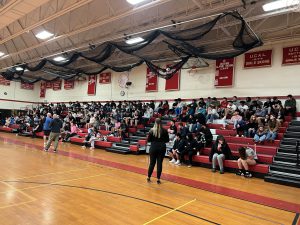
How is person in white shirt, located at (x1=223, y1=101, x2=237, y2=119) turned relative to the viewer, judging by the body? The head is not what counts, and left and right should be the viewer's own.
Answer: facing the viewer and to the left of the viewer

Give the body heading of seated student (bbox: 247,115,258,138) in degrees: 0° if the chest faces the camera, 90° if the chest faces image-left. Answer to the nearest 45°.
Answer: approximately 45°

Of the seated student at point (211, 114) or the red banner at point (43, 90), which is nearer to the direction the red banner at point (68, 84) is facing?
the seated student

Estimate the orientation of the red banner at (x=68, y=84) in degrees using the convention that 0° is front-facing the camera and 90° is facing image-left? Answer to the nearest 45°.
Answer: approximately 0°

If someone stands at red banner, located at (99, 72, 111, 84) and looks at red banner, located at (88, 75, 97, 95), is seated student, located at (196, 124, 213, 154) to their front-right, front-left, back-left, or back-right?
back-left

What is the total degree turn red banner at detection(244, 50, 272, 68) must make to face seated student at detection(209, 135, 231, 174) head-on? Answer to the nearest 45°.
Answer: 0° — it already faces them

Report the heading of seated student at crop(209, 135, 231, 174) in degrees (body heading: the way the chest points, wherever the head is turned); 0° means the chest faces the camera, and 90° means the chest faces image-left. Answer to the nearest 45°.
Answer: approximately 0°

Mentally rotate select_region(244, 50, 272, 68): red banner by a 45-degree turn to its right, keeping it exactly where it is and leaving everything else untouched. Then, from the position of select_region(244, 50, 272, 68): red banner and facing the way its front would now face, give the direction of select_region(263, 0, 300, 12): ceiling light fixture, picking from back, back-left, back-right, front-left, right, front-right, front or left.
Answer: front-left

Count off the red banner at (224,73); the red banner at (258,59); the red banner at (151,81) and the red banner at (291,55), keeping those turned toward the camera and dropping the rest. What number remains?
4

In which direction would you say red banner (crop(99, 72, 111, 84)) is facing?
toward the camera

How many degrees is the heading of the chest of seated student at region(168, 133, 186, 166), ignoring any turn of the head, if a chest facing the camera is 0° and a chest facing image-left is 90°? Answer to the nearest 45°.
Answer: approximately 45°

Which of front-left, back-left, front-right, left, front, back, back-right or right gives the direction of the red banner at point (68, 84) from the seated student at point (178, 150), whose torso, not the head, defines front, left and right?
right
